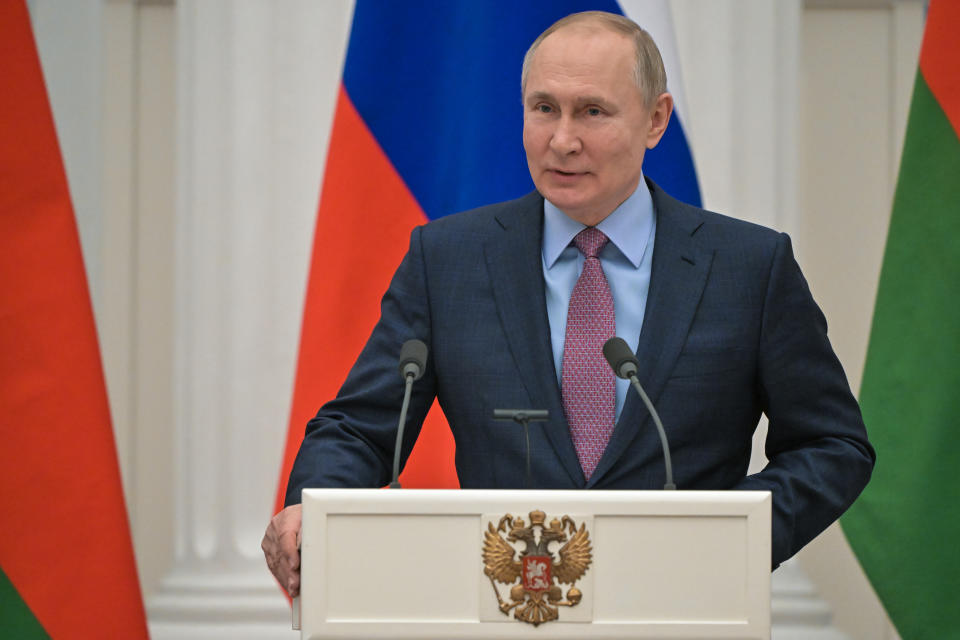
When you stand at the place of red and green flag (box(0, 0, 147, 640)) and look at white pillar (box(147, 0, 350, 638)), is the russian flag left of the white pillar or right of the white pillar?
right

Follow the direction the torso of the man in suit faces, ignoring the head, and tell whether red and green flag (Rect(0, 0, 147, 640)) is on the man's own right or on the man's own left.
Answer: on the man's own right

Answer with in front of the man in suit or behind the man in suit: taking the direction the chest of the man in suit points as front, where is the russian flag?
behind

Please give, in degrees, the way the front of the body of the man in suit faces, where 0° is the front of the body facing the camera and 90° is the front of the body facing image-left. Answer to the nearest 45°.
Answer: approximately 0°

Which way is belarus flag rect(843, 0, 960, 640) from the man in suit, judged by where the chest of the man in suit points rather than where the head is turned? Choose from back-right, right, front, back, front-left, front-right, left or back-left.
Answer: back-left

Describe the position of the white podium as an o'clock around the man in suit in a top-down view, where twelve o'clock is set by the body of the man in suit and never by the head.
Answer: The white podium is roughly at 12 o'clock from the man in suit.

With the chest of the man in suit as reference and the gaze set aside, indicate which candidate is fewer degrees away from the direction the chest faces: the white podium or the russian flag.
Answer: the white podium
